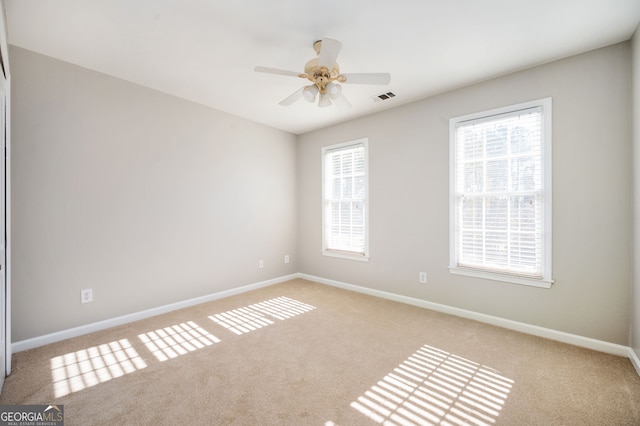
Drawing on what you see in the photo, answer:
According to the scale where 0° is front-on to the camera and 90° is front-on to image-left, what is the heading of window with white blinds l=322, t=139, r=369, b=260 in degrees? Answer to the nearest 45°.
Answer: approximately 45°

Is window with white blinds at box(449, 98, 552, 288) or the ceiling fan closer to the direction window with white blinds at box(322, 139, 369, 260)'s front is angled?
the ceiling fan

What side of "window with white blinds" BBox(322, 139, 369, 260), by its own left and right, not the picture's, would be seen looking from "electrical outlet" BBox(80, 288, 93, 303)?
front

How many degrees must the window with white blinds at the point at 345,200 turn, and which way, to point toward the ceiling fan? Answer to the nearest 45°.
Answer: approximately 45° to its left

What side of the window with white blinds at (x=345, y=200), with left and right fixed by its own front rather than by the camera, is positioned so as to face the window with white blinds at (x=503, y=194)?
left

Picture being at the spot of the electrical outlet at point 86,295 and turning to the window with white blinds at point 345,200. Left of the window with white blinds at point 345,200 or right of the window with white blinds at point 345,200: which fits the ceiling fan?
right
